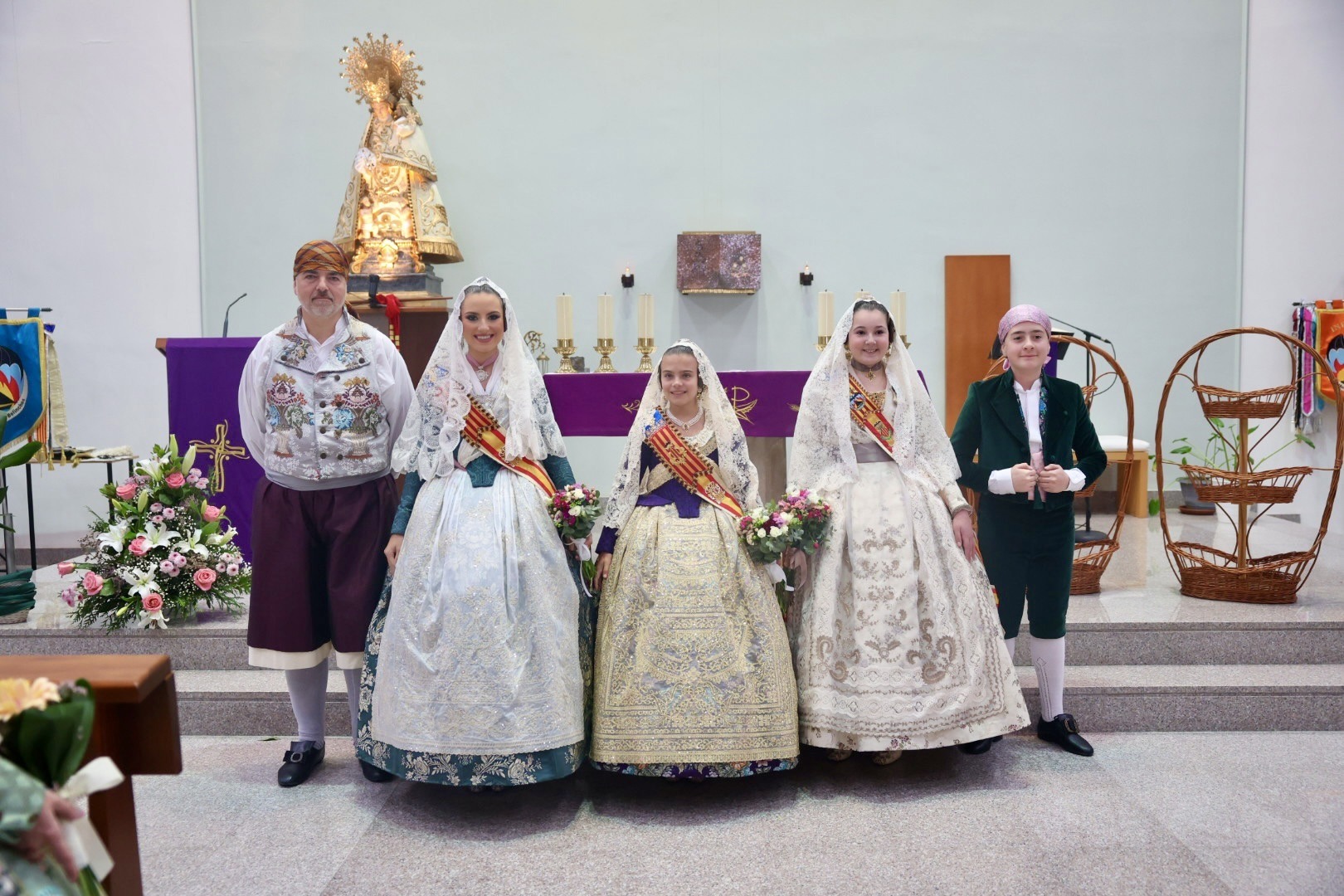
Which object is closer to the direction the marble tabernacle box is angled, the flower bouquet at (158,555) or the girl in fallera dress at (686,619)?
the girl in fallera dress

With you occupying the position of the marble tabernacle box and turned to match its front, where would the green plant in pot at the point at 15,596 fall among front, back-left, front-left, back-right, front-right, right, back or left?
front-right

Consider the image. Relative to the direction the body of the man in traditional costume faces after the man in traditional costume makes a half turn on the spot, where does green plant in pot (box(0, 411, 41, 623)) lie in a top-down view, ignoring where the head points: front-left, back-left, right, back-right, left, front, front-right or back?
front-left

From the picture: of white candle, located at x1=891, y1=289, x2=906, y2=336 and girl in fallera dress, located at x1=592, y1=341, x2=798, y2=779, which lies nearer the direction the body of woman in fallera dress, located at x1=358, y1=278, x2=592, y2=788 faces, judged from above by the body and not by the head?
the girl in fallera dress

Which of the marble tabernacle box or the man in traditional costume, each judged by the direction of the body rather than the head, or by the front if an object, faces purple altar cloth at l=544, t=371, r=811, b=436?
the marble tabernacle box

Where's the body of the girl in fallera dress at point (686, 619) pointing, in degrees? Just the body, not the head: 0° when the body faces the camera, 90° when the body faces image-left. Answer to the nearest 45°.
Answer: approximately 0°

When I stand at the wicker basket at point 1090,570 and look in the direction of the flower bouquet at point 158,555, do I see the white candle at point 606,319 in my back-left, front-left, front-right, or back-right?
front-right

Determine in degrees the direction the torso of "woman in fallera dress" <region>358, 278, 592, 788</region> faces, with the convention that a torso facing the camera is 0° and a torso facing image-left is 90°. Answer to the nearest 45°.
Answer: approximately 0°

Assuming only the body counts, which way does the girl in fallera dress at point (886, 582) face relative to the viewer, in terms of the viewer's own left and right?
facing the viewer

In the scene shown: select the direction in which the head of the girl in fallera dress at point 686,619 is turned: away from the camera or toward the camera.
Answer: toward the camera

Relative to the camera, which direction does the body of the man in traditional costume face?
toward the camera

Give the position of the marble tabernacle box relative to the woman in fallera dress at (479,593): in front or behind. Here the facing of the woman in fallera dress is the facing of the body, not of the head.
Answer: behind

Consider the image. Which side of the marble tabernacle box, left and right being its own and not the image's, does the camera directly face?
front

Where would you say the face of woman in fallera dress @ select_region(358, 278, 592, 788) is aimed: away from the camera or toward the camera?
toward the camera

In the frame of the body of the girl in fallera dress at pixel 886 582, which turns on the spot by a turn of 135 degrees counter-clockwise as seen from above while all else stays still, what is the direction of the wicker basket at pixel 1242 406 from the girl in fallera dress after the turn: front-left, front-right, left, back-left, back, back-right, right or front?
front
